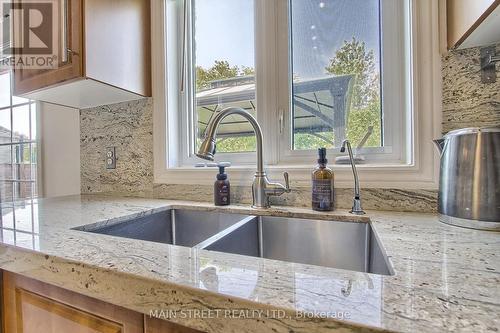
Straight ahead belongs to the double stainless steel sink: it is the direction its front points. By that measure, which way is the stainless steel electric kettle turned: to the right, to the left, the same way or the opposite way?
to the right

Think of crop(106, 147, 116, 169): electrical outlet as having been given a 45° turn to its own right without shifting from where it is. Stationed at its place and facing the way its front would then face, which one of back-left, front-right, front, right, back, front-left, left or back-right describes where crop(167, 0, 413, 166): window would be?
back-left

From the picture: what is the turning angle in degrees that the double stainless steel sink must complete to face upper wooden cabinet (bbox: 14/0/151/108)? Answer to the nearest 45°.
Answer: approximately 90° to its right

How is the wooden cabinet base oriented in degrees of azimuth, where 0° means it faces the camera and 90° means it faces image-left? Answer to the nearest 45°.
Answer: approximately 45°

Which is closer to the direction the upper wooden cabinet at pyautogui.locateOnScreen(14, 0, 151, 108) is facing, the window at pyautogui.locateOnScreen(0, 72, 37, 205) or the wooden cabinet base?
the wooden cabinet base

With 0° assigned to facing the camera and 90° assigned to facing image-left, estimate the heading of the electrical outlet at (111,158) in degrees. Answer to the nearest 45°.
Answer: approximately 45°

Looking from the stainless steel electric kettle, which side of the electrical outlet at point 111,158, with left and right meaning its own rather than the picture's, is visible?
left

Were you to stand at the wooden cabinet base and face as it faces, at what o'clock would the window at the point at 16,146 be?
The window is roughly at 4 o'clock from the wooden cabinet base.

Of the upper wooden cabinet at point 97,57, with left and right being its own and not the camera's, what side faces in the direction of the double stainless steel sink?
left

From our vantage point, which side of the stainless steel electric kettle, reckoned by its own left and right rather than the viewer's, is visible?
left

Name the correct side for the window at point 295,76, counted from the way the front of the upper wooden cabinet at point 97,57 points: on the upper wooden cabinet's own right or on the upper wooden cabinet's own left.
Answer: on the upper wooden cabinet's own left

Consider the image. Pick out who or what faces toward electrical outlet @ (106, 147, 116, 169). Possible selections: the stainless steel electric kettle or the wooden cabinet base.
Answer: the stainless steel electric kettle
